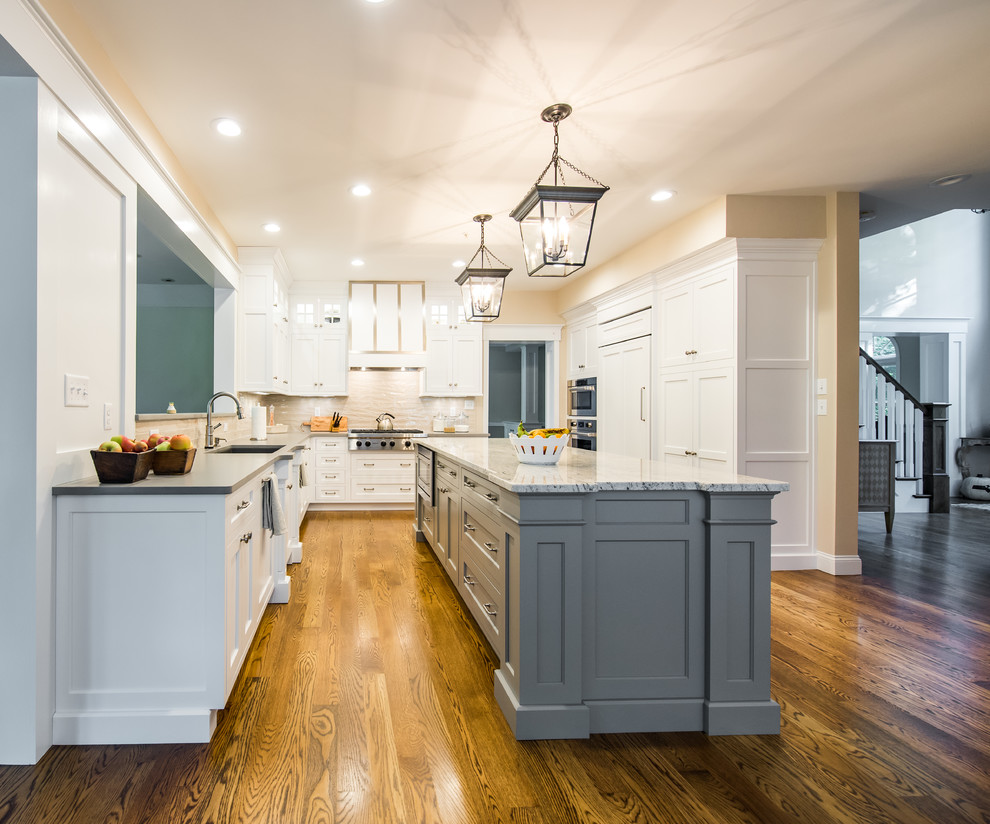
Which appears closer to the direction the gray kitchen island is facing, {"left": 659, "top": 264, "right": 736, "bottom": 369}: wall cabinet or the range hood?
the range hood

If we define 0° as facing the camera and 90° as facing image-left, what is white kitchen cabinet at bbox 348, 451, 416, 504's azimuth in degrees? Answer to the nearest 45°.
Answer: approximately 0°

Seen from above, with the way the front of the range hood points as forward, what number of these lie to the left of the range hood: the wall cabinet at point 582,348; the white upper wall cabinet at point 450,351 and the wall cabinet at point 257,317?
2

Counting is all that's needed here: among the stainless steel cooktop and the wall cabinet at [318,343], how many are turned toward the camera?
2

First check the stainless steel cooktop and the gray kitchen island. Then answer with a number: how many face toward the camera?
1

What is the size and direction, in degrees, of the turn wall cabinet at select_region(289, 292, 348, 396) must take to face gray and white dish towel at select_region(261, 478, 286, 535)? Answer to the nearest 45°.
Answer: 0° — it already faces it

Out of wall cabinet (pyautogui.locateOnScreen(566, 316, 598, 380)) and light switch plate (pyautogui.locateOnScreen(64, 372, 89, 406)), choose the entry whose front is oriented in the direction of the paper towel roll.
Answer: the wall cabinet

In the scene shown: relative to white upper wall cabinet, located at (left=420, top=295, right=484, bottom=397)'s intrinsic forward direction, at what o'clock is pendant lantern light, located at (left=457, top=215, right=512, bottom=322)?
The pendant lantern light is roughly at 12 o'clock from the white upper wall cabinet.
